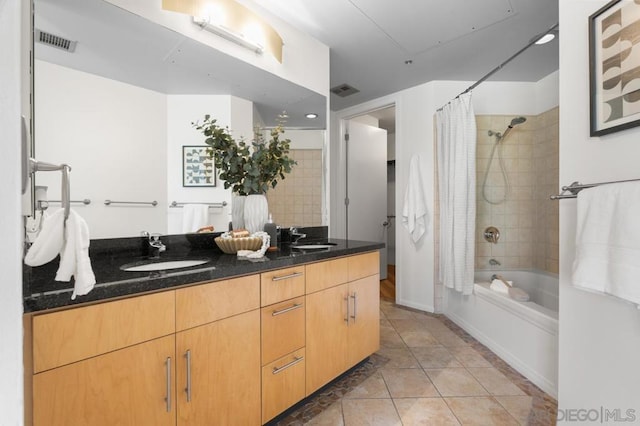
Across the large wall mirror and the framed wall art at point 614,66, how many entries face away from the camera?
0

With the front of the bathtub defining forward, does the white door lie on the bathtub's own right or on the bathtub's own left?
on the bathtub's own right

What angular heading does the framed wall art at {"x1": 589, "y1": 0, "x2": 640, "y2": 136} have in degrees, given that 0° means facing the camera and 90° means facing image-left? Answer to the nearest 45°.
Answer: approximately 45°

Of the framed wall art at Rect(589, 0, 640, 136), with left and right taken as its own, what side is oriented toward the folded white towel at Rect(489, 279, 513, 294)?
right

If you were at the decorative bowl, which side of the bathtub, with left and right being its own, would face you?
front

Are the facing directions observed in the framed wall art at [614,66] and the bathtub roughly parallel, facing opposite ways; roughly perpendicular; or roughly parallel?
roughly parallel

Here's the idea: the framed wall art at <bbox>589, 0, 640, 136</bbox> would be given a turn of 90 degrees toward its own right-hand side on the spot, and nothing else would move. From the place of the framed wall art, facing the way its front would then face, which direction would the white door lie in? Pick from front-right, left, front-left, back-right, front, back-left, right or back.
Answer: front

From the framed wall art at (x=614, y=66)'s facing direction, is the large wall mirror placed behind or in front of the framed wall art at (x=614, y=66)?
in front

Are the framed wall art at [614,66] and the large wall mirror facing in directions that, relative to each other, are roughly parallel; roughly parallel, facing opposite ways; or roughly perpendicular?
roughly parallel, facing opposite ways

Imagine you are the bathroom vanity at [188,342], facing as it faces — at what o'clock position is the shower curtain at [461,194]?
The shower curtain is roughly at 10 o'clock from the bathroom vanity.

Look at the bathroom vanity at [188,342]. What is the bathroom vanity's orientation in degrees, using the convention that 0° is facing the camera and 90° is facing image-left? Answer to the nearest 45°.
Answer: approximately 315°

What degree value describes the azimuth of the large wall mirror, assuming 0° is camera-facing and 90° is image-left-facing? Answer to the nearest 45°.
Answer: approximately 315°

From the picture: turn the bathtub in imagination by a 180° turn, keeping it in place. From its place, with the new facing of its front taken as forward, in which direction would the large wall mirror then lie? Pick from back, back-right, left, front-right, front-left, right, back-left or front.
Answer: back

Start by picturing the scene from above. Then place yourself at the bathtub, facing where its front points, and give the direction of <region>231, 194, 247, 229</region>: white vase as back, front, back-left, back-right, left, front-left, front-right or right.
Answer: front

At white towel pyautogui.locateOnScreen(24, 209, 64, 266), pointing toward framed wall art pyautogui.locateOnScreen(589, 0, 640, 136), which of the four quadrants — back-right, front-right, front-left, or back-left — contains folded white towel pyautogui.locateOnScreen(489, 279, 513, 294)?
front-left
